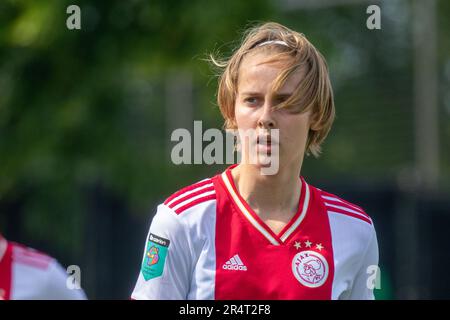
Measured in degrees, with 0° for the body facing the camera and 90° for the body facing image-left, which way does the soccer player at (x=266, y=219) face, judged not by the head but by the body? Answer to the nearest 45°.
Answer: approximately 0°
